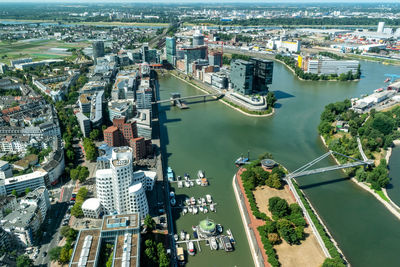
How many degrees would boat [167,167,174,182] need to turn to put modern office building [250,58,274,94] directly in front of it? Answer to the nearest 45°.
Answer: approximately 45° to its right

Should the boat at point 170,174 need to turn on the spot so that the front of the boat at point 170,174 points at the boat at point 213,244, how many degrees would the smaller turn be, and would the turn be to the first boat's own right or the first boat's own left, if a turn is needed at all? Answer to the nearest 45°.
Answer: approximately 180°

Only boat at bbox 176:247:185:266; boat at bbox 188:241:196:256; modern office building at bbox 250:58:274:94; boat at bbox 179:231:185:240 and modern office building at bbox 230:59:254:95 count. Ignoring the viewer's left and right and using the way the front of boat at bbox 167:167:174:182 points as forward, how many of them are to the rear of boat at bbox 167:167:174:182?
3

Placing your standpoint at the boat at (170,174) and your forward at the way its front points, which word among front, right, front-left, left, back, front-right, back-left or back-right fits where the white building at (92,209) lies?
back-left

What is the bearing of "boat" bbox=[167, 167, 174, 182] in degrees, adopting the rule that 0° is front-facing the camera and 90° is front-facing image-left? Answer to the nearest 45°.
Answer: approximately 180°

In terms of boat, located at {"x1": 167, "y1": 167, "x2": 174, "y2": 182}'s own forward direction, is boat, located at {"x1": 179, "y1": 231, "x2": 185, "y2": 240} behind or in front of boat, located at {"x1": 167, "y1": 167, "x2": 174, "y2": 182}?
behind
